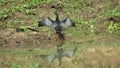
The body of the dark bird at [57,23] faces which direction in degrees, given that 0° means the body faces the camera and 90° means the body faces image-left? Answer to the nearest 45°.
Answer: approximately 180°
